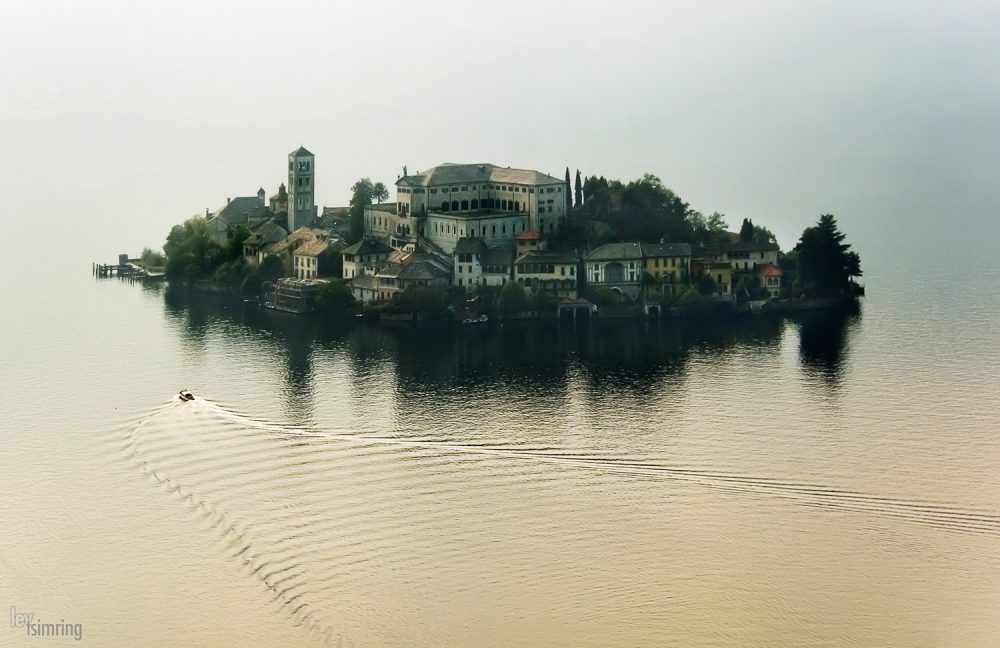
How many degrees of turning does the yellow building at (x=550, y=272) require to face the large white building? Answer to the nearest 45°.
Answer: approximately 135° to its right

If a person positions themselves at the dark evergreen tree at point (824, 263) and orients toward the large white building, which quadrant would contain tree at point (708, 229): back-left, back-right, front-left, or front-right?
front-right

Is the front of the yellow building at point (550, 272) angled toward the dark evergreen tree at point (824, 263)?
no

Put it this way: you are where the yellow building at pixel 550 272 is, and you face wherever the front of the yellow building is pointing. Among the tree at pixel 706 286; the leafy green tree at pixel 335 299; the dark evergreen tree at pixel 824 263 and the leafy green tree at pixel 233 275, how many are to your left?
2

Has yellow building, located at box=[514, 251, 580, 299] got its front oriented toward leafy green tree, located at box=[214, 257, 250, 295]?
no

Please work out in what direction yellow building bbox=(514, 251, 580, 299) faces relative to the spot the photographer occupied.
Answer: facing the viewer

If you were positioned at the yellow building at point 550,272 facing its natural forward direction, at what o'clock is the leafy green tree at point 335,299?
The leafy green tree is roughly at 3 o'clock from the yellow building.

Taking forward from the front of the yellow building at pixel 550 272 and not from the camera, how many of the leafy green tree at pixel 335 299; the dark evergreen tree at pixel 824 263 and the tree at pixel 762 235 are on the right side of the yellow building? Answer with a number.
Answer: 1

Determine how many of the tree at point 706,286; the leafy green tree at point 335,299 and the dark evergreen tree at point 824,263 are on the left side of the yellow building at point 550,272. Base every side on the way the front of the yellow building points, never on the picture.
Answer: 2

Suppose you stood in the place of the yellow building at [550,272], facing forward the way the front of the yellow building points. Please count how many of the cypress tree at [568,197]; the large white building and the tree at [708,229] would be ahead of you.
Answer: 0

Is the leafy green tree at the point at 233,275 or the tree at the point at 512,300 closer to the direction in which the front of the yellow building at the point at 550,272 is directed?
the tree

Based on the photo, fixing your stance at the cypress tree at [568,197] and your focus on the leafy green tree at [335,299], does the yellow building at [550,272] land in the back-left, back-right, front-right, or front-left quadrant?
front-left

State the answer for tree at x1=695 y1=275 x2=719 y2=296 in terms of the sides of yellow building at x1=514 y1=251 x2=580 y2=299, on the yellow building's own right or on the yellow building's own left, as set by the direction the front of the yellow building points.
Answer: on the yellow building's own left
